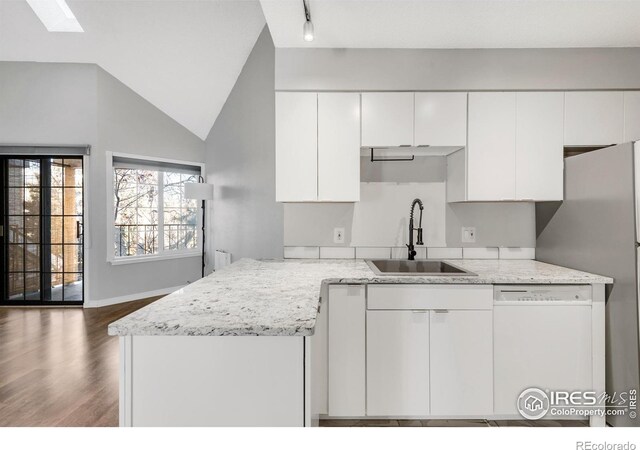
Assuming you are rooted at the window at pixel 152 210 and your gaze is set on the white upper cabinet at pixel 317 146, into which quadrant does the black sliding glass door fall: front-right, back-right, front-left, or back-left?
back-right

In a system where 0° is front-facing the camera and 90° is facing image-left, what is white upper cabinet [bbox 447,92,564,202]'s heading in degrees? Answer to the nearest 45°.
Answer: approximately 0°

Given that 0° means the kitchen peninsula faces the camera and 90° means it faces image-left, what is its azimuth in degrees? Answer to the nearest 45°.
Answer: approximately 0°

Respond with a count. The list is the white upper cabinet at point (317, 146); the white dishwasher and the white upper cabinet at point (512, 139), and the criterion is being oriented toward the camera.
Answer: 3

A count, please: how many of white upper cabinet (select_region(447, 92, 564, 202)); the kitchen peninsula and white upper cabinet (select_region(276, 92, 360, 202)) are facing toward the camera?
3

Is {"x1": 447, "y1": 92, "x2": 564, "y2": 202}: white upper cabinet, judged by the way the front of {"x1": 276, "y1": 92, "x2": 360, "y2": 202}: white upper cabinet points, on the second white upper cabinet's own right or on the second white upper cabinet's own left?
on the second white upper cabinet's own left

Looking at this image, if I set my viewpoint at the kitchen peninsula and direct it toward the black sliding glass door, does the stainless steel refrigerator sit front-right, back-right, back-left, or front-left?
back-right

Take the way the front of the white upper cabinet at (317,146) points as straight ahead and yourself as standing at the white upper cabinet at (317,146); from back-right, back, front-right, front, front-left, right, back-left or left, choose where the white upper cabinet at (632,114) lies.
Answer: left

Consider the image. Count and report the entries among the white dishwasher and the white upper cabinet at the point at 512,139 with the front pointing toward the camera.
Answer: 2

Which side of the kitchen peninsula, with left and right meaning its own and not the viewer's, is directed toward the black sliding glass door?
right

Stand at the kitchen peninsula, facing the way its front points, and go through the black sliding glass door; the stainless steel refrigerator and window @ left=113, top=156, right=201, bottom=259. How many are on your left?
1
